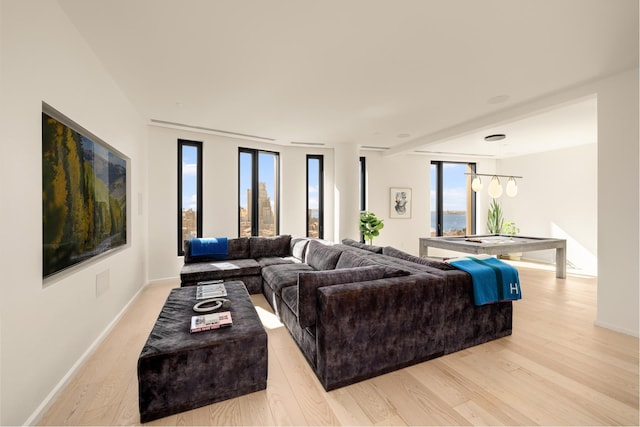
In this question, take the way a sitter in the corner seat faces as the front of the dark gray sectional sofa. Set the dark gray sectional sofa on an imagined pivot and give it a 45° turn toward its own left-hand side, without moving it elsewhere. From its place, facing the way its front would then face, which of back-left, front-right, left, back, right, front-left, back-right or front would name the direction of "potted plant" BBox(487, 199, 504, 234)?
back-left

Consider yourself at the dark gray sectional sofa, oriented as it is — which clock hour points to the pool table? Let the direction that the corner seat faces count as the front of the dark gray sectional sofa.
The pool table is roughly at 6 o'clock from the dark gray sectional sofa.

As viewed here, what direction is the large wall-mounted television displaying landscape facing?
to the viewer's right

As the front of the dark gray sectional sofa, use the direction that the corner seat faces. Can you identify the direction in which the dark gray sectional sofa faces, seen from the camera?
facing the viewer and to the left of the viewer

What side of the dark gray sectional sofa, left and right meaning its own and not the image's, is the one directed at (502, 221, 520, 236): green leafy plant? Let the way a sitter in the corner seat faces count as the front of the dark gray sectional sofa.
back

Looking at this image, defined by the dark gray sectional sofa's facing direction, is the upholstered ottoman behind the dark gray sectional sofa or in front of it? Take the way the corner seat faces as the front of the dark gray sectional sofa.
in front

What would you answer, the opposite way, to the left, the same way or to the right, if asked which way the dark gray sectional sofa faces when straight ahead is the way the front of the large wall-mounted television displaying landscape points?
the opposite way

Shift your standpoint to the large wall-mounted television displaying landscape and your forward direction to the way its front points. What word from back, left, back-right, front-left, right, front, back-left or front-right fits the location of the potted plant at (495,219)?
front

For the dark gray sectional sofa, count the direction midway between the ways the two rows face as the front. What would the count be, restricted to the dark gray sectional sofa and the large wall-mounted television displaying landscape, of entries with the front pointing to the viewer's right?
1

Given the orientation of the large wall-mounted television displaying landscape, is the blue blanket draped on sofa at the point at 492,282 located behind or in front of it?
in front

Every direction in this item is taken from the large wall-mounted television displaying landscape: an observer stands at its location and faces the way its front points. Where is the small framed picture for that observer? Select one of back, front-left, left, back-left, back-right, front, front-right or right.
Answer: front
